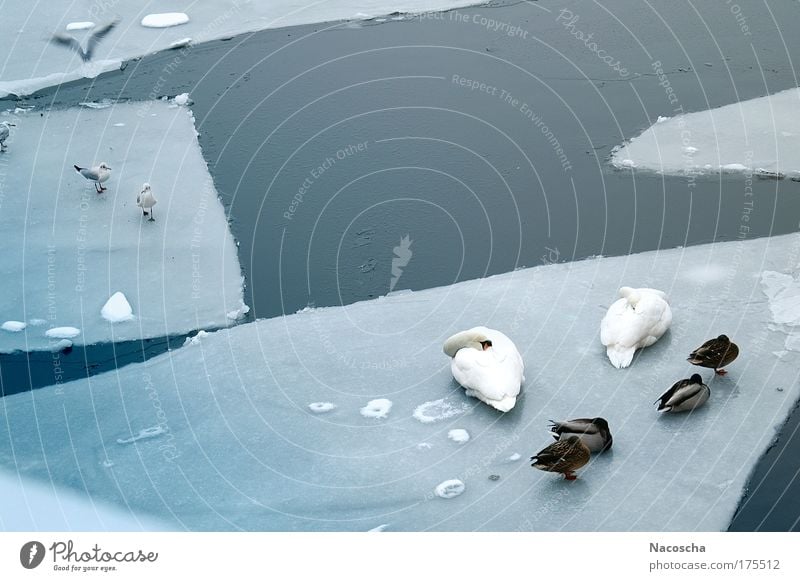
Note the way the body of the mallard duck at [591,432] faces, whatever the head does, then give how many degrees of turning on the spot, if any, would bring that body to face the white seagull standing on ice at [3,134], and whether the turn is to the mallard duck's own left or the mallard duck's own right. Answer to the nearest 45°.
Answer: approximately 135° to the mallard duck's own left

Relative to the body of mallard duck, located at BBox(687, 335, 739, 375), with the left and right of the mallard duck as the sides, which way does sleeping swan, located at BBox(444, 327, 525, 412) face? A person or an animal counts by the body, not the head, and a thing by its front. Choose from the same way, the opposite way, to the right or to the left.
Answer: to the left

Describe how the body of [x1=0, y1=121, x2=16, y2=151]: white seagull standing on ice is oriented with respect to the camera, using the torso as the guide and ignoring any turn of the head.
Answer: to the viewer's right

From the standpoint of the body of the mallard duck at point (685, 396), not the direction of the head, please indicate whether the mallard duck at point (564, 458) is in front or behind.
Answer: behind

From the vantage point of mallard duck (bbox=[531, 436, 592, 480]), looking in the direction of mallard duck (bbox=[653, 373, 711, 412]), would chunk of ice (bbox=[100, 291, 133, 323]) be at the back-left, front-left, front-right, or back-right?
back-left

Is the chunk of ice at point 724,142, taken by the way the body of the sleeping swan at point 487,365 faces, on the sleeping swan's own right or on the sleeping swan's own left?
on the sleeping swan's own right

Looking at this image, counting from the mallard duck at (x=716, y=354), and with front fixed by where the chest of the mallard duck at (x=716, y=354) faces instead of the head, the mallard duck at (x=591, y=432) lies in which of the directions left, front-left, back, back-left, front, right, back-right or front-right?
back

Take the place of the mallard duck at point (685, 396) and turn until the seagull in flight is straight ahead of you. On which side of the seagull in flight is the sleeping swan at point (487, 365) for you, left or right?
left

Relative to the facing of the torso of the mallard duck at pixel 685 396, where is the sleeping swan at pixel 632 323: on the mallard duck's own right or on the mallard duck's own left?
on the mallard duck's own left
